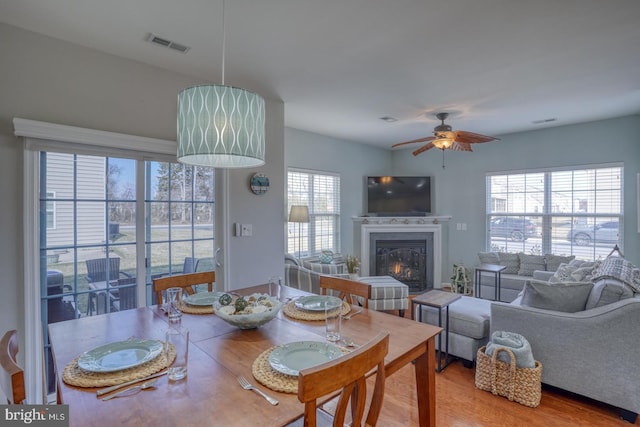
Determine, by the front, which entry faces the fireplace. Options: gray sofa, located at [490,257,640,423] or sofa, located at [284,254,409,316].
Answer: the gray sofa

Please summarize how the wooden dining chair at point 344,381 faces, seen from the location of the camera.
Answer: facing away from the viewer and to the left of the viewer

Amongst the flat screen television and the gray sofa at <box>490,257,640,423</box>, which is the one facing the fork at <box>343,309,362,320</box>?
the flat screen television

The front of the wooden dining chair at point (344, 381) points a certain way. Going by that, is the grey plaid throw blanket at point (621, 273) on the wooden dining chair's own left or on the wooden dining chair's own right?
on the wooden dining chair's own right

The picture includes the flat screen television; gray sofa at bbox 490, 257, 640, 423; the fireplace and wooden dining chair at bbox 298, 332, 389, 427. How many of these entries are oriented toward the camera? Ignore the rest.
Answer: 2

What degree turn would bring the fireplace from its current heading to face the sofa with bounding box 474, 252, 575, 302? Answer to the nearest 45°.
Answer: approximately 45° to its left

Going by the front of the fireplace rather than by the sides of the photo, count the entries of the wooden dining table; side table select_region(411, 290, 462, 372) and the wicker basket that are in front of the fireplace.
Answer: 3

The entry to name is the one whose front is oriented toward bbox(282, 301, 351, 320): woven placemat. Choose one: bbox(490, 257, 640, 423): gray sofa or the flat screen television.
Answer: the flat screen television

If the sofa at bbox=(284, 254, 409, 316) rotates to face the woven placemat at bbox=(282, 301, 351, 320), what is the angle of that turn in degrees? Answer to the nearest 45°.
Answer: approximately 45° to its right

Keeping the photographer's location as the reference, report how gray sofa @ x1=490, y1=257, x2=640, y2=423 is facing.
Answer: facing away from the viewer and to the left of the viewer
